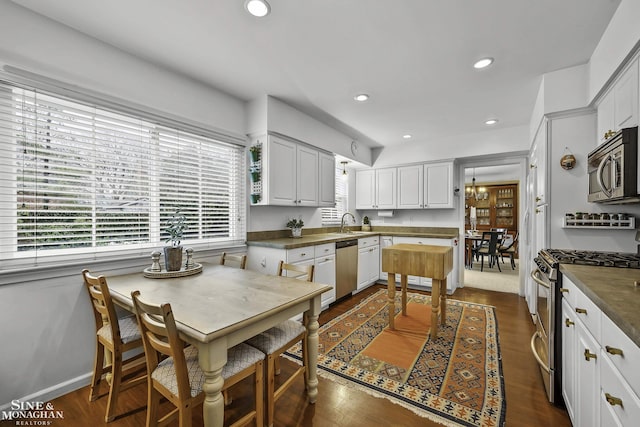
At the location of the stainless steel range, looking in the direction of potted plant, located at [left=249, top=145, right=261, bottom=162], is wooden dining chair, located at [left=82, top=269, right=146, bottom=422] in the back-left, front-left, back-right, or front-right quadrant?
front-left

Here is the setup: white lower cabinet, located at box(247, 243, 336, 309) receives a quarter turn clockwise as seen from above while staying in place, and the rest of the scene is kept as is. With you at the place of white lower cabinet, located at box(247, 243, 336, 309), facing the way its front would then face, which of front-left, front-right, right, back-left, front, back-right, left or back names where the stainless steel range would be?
left

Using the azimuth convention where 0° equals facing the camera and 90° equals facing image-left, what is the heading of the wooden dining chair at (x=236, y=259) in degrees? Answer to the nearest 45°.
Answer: approximately 45°

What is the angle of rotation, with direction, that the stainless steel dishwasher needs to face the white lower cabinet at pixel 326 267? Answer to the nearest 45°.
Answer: approximately 90° to its right

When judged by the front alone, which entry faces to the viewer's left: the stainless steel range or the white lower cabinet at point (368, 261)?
the stainless steel range

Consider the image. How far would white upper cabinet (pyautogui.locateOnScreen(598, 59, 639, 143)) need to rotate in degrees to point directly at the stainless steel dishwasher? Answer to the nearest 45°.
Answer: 0° — it already faces it

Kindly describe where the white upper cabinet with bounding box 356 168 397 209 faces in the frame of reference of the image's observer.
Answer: facing the viewer

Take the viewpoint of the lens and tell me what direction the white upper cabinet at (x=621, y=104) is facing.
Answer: facing to the left of the viewer

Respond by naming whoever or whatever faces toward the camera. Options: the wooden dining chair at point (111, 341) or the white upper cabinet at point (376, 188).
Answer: the white upper cabinet

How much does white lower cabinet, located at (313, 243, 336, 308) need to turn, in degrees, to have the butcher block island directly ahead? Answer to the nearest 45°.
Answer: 0° — it already faces it

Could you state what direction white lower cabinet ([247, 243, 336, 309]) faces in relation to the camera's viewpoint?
facing the viewer and to the right of the viewer

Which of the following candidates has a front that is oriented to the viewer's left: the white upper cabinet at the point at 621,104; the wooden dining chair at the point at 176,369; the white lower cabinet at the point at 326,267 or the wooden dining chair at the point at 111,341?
the white upper cabinet

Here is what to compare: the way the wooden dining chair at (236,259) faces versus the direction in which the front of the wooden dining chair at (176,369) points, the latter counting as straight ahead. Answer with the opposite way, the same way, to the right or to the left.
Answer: the opposite way

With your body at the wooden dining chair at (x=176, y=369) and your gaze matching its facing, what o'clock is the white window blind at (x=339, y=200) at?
The white window blind is roughly at 12 o'clock from the wooden dining chair.

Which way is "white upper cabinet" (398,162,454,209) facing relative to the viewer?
toward the camera

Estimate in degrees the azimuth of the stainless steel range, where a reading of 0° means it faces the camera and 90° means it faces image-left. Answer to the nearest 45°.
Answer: approximately 90°

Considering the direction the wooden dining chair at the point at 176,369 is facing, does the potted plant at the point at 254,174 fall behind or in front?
in front

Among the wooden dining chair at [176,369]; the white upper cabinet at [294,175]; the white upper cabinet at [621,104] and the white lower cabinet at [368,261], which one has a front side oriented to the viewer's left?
the white upper cabinet at [621,104]
